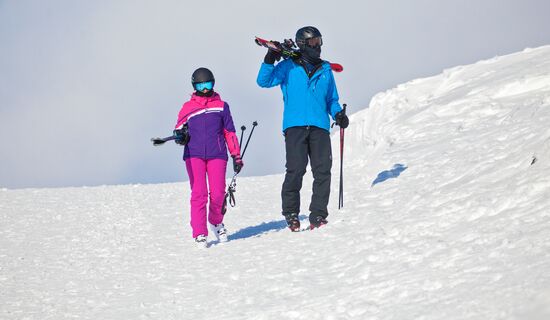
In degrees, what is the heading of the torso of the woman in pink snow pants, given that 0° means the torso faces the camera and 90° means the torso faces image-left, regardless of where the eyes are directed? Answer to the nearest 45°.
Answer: approximately 0°

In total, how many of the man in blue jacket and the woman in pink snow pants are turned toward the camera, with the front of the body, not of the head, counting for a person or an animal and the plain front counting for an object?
2

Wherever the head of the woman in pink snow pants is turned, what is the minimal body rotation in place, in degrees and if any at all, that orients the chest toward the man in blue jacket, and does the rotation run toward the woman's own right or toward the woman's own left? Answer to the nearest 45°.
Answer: approximately 90° to the woman's own left

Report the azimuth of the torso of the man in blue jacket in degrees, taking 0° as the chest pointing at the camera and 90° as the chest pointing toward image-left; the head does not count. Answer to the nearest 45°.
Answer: approximately 0°

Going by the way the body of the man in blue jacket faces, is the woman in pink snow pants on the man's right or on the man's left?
on the man's right
